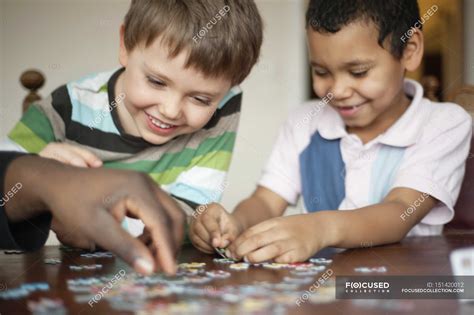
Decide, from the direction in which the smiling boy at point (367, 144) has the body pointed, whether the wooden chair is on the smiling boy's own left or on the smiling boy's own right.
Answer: on the smiling boy's own right

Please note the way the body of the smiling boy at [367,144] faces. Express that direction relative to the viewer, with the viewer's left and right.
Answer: facing the viewer and to the left of the viewer

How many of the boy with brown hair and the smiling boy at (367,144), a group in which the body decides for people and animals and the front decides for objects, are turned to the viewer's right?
0

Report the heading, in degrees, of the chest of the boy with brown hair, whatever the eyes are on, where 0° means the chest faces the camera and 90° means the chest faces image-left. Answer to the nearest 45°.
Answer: approximately 0°
